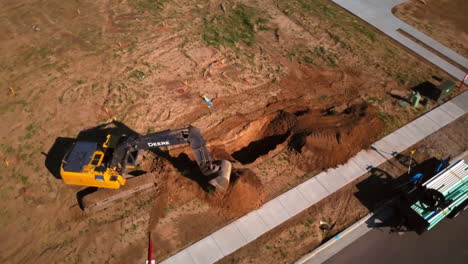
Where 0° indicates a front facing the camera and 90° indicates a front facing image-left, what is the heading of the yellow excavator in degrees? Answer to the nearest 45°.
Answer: approximately 270°

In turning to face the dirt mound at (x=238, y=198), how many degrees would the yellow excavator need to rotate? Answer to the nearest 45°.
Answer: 0° — it already faces it
